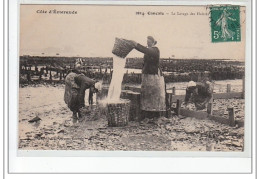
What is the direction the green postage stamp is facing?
toward the camera
